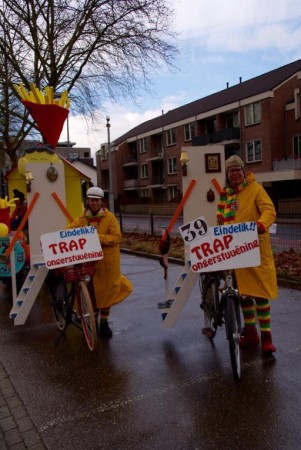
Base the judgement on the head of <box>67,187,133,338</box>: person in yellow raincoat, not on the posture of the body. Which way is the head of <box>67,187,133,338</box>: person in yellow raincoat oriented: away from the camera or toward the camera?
toward the camera

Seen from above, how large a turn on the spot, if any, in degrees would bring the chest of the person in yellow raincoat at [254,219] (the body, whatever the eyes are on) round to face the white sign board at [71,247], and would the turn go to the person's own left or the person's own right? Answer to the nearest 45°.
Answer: approximately 45° to the person's own right

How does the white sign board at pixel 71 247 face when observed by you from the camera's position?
facing the viewer

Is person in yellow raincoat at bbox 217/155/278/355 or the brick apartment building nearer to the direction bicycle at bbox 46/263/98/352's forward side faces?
the person in yellow raincoat

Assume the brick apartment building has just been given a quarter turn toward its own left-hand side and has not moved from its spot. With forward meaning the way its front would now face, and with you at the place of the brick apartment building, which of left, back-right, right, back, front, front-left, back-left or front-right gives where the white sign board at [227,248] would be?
front-right

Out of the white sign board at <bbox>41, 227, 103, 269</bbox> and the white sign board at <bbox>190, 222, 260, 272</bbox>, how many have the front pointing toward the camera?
2

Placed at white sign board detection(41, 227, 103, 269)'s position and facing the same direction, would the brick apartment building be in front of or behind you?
behind

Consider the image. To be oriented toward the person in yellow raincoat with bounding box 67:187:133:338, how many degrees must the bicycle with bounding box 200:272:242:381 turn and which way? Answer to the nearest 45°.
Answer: approximately 135° to its right

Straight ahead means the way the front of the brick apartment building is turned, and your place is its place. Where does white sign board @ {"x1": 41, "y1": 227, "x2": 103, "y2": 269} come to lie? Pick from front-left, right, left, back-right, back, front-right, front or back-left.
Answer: front-left

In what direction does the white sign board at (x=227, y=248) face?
toward the camera

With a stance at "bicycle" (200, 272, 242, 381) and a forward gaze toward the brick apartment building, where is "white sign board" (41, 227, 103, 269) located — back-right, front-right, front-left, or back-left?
front-left

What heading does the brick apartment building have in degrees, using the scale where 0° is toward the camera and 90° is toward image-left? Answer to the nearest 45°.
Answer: approximately 45°

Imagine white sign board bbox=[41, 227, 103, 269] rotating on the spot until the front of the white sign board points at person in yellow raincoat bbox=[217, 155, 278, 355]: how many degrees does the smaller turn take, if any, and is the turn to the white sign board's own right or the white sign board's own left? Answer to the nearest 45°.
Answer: approximately 45° to the white sign board's own left

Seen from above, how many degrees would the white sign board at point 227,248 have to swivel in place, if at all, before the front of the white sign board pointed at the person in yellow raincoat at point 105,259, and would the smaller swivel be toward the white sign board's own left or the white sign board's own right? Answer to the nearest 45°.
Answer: approximately 135° to the white sign board's own right
